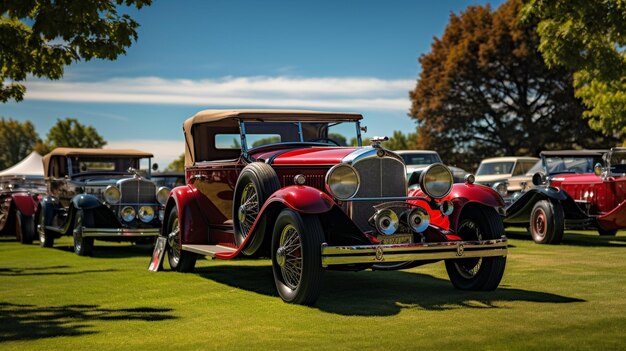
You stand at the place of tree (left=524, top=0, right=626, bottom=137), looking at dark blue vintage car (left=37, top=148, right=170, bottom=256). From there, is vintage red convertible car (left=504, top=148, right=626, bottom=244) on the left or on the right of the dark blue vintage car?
left

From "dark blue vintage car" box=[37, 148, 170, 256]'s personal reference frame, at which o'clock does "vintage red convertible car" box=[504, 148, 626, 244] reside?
The vintage red convertible car is roughly at 11 o'clock from the dark blue vintage car.

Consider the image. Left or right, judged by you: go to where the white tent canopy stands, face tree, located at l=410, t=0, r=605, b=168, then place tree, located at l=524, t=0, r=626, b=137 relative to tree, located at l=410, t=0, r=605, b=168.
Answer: right

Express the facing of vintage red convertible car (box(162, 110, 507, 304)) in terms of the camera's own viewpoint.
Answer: facing the viewer and to the right of the viewer

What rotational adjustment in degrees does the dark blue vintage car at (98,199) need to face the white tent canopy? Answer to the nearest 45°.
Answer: approximately 135° to its left

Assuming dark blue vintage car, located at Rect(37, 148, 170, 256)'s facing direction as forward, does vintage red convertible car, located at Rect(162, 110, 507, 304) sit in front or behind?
in front

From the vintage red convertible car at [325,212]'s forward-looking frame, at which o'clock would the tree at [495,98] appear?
The tree is roughly at 8 o'clock from the vintage red convertible car.

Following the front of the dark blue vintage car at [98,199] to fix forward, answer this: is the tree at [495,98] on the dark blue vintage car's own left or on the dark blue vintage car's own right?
on the dark blue vintage car's own left

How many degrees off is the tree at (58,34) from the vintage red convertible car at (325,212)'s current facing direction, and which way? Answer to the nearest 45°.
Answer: approximately 180°

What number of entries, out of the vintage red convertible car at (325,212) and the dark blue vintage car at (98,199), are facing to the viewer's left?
0

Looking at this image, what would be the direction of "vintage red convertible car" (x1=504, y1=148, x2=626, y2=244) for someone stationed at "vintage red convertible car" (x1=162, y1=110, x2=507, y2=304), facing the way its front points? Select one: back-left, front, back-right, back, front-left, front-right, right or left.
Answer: left

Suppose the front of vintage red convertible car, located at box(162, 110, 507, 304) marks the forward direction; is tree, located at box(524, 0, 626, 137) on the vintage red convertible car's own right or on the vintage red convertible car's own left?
on the vintage red convertible car's own left
